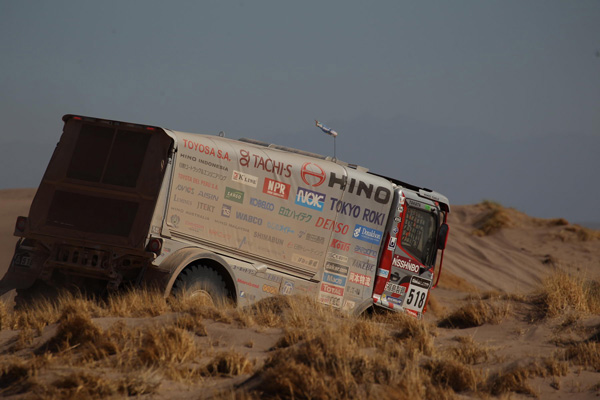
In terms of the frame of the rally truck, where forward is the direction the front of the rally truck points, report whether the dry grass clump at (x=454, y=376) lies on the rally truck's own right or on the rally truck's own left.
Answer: on the rally truck's own right

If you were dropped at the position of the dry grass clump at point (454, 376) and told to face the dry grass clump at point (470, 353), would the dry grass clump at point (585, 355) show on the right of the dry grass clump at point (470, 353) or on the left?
right

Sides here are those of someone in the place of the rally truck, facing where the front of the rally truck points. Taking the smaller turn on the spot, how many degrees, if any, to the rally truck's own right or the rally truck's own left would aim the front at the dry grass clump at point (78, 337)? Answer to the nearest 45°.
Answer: approximately 135° to the rally truck's own right

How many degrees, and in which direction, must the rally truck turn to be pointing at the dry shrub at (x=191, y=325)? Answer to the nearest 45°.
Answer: approximately 135° to its right

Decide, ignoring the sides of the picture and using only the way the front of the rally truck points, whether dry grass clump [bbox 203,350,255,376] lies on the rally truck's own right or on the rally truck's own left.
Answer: on the rally truck's own right

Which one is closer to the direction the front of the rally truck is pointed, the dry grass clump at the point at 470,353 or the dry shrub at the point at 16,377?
the dry grass clump
